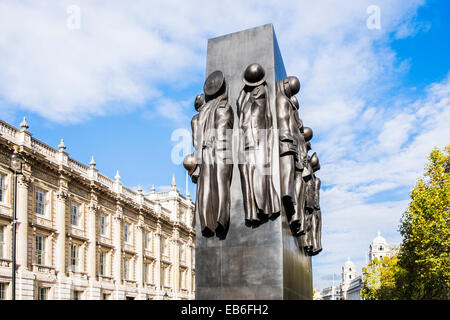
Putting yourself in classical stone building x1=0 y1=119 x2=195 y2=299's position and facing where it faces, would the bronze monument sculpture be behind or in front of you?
in front

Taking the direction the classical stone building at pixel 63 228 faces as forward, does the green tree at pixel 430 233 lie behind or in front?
in front

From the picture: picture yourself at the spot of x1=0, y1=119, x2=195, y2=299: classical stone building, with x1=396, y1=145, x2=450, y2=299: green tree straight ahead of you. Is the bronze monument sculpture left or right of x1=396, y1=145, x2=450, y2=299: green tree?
right
